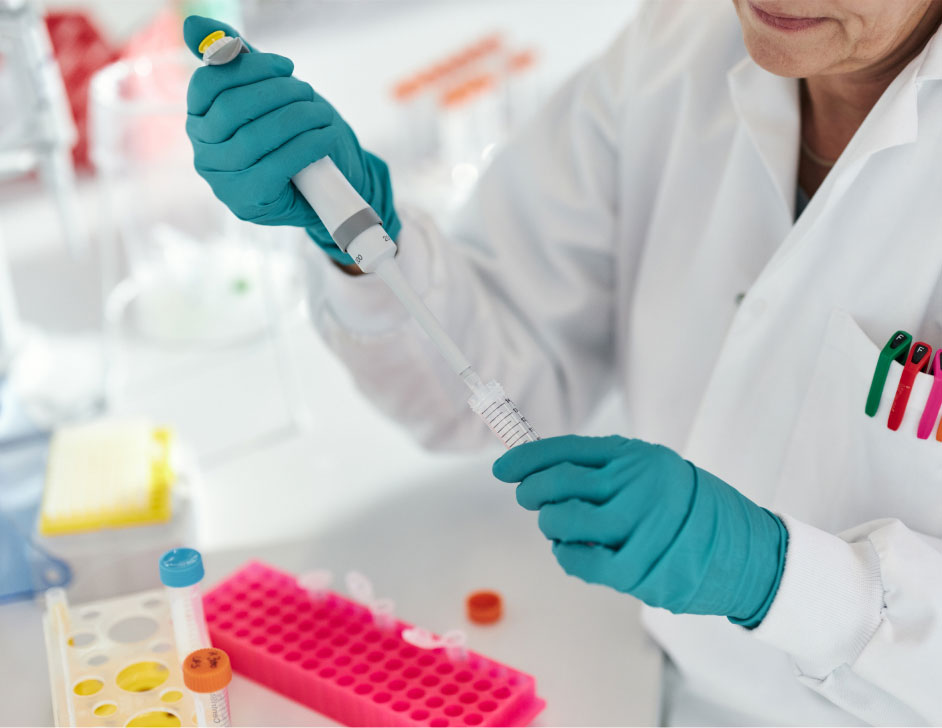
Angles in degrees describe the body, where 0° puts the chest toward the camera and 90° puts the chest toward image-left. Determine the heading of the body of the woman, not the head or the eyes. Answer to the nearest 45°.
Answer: approximately 45°

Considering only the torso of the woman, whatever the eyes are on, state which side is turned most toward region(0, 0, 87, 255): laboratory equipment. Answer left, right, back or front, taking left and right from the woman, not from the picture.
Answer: right

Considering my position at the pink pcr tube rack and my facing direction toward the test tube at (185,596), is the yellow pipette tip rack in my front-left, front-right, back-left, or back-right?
front-right

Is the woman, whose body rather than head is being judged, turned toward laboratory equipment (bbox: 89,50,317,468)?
no

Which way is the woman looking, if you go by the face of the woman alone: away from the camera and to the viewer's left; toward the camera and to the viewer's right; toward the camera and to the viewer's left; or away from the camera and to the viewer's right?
toward the camera and to the viewer's left

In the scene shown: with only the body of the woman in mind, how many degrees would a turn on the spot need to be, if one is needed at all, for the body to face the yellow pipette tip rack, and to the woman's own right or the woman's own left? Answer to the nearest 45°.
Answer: approximately 45° to the woman's own right

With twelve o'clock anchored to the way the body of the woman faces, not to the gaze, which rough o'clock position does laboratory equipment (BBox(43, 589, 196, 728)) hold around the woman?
The laboratory equipment is roughly at 1 o'clock from the woman.

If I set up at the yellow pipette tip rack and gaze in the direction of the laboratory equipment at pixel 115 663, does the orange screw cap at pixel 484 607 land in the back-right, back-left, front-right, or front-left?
front-left
